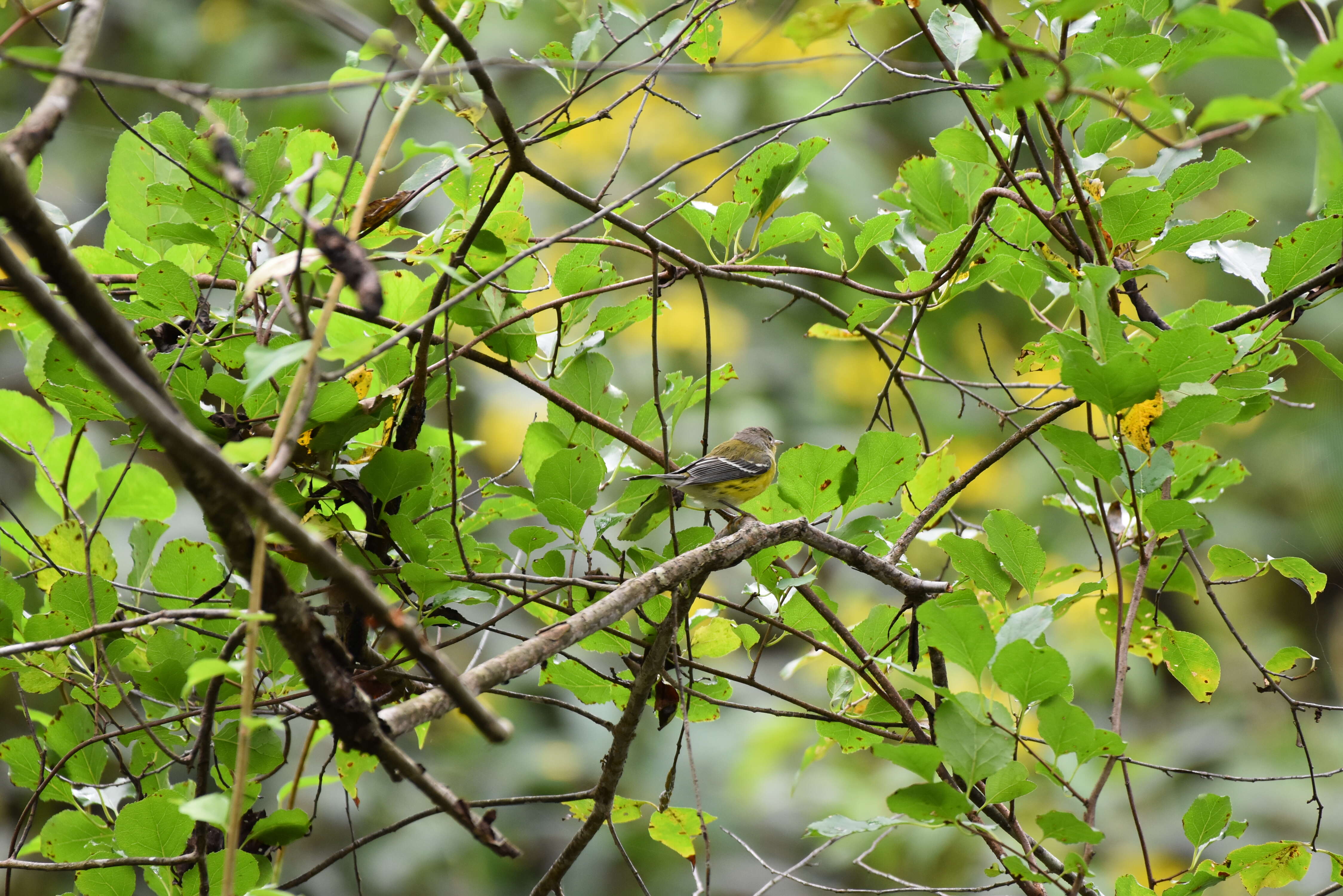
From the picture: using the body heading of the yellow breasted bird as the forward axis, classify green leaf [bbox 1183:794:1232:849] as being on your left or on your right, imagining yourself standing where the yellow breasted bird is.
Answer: on your right

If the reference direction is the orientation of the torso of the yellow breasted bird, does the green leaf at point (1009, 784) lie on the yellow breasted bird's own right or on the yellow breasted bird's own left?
on the yellow breasted bird's own right

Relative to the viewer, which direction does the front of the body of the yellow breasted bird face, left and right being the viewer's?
facing to the right of the viewer

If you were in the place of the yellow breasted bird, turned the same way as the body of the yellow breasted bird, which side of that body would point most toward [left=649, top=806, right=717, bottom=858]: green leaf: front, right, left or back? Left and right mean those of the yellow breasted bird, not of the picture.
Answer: right
